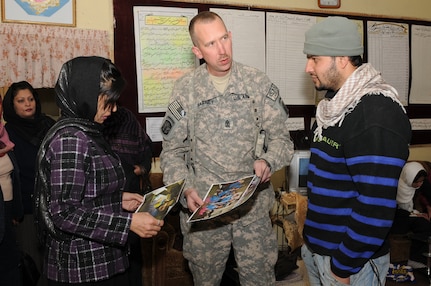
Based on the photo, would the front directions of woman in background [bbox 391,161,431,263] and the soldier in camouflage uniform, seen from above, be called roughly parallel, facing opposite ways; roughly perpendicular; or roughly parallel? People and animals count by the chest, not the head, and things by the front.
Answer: roughly perpendicular

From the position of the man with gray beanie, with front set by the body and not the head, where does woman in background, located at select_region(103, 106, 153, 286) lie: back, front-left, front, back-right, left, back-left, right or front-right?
front-right

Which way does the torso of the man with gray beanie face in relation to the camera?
to the viewer's left

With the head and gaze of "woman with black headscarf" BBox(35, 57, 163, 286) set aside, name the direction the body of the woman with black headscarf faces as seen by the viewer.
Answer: to the viewer's right

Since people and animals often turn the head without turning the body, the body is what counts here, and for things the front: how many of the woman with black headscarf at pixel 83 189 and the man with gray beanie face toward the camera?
0

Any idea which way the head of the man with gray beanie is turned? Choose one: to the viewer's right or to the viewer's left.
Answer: to the viewer's left

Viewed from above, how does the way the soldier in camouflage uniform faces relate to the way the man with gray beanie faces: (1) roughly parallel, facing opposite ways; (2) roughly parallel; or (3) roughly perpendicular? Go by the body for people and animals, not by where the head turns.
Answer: roughly perpendicular

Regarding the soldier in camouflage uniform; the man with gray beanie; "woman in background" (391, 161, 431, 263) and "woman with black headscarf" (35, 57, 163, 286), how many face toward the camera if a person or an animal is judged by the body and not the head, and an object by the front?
1

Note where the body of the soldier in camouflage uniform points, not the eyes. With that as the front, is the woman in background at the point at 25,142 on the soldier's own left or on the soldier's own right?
on the soldier's own right
